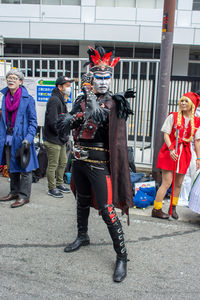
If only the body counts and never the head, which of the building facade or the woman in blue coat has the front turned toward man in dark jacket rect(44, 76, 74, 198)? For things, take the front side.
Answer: the building facade

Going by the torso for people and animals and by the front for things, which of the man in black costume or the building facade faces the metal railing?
the building facade

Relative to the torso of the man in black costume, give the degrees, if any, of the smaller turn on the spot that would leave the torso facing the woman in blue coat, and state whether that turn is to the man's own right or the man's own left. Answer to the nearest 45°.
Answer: approximately 90° to the man's own right

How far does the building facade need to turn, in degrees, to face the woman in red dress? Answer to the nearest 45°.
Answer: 0° — it already faces them

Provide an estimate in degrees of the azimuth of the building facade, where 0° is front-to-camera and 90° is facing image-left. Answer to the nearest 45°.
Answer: approximately 0°

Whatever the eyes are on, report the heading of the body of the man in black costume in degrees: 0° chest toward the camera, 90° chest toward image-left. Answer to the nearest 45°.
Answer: approximately 45°

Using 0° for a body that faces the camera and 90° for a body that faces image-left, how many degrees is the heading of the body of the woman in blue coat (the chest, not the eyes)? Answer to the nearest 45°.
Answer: approximately 45°

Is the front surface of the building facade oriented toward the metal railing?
yes

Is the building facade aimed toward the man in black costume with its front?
yes

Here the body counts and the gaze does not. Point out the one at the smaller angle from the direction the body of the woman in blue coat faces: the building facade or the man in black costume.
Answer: the man in black costume

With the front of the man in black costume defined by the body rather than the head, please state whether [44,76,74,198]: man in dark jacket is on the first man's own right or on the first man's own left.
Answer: on the first man's own right

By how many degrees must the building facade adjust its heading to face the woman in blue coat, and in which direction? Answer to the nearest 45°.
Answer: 0° — it already faces them
